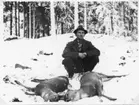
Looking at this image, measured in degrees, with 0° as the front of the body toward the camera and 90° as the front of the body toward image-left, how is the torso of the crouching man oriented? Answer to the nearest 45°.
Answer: approximately 0°
